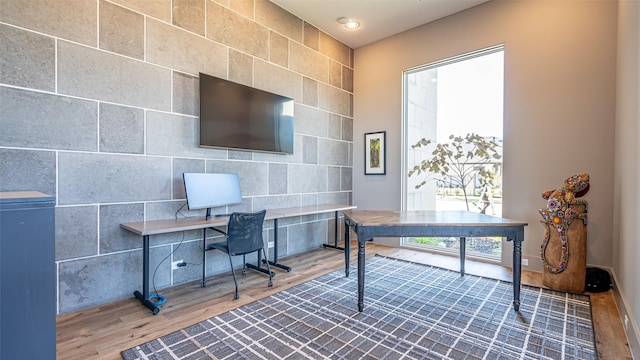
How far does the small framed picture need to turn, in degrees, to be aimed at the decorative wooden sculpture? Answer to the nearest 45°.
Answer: approximately 90° to its left

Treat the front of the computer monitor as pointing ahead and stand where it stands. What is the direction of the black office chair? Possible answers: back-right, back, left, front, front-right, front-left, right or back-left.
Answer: front

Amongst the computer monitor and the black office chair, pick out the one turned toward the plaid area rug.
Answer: the computer monitor

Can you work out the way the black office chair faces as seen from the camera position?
facing away from the viewer and to the left of the viewer

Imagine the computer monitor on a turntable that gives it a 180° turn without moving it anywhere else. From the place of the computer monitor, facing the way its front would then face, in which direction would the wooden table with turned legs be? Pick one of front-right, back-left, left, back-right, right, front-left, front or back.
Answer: back

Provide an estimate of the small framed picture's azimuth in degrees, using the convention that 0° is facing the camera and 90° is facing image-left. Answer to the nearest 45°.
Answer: approximately 45°

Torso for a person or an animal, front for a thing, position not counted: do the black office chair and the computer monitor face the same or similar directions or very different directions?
very different directions

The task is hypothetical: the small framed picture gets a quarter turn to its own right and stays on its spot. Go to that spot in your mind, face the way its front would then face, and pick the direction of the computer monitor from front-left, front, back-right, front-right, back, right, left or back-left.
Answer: left

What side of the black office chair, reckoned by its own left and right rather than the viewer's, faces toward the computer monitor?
front

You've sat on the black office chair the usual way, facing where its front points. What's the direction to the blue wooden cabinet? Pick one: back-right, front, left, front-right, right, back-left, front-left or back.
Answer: left

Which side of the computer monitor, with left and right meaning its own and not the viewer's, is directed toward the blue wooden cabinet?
right

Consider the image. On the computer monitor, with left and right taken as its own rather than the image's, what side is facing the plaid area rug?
front

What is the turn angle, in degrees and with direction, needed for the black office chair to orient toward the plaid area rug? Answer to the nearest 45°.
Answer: approximately 180°

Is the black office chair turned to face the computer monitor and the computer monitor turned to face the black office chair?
yes

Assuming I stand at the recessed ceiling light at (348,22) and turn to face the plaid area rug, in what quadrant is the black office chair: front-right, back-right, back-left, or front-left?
front-right
